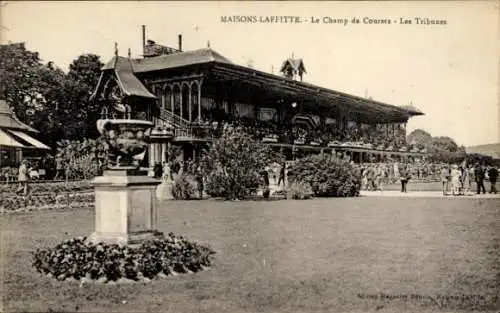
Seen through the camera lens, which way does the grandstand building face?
facing the viewer and to the right of the viewer

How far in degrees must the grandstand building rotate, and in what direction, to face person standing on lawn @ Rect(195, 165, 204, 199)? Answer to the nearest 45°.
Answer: approximately 45° to its right

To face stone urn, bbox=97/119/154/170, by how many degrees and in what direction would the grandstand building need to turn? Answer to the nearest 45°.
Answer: approximately 45° to its right

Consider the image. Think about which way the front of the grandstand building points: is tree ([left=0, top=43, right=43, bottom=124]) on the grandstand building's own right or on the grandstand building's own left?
on the grandstand building's own right

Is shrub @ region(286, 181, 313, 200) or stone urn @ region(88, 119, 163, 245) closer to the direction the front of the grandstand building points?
the shrub

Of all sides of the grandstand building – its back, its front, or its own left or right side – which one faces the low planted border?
right

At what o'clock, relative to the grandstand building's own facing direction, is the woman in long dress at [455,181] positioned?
The woman in long dress is roughly at 11 o'clock from the grandstand building.

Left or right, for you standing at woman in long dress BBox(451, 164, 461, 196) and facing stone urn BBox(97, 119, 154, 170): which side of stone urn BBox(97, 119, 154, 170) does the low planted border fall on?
right

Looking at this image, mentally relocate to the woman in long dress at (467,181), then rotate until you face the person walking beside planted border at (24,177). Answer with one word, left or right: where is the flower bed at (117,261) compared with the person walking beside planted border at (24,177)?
left

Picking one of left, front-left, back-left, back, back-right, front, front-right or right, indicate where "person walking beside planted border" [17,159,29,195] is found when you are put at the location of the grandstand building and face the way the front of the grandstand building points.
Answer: right

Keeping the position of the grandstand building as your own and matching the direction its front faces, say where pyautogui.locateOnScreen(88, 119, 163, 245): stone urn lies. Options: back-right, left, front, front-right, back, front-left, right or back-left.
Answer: front-right

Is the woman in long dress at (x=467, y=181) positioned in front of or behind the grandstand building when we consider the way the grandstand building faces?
in front
